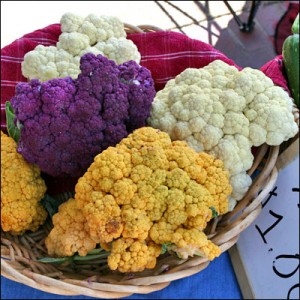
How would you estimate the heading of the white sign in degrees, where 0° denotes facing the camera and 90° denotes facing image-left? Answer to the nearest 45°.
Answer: approximately 0°
